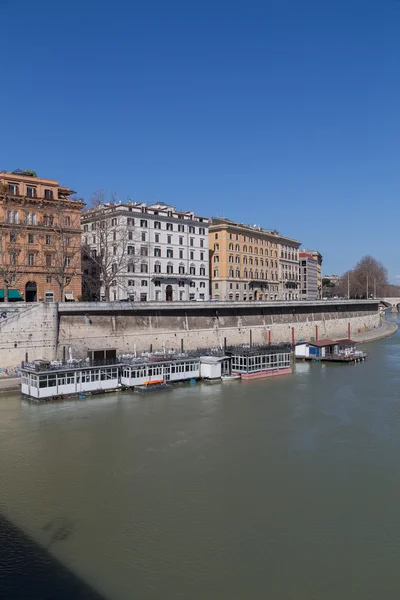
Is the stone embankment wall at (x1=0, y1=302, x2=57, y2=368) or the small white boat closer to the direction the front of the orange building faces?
the stone embankment wall

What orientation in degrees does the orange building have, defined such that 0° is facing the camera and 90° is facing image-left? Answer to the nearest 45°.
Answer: approximately 0°

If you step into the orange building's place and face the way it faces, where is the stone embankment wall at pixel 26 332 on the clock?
The stone embankment wall is roughly at 12 o'clock from the orange building.

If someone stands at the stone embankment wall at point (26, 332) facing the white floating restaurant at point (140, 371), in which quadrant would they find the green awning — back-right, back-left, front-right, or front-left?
back-left

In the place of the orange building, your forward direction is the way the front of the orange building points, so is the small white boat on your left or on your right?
on your left

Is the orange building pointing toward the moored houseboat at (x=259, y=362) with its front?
no

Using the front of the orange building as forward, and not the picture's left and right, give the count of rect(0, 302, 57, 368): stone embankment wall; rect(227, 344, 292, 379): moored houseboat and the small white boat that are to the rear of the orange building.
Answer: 0

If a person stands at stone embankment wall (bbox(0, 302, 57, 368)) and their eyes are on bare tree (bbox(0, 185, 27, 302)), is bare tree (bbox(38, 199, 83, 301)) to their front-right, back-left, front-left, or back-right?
front-right

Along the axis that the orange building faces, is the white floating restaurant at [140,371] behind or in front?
in front
